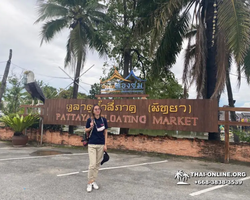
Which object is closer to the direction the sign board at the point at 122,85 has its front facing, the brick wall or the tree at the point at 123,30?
the brick wall

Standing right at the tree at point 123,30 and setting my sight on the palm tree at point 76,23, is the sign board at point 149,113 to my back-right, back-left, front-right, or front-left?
back-left

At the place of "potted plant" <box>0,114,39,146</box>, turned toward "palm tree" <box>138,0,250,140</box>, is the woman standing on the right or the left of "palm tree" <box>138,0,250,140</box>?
right

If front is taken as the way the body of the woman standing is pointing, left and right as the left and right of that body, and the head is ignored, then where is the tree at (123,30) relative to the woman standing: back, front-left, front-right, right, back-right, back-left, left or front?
back

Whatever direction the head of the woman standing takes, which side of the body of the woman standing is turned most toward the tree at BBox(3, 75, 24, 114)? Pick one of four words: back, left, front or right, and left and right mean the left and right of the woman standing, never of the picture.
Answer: back

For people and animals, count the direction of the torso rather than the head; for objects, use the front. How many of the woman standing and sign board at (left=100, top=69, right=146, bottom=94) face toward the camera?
2

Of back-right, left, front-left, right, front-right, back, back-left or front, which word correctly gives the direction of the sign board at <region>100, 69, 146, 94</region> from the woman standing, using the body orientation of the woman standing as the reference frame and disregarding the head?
back

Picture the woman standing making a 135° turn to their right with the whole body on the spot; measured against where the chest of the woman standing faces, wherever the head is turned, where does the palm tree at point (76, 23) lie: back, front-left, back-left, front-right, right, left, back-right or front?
front-right

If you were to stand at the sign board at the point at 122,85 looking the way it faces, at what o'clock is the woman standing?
The woman standing is roughly at 12 o'clock from the sign board.
